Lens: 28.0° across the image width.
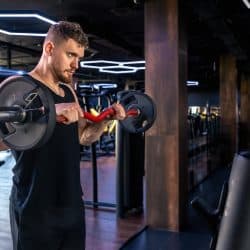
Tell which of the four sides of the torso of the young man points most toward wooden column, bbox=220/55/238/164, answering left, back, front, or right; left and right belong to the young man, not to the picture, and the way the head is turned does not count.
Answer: left

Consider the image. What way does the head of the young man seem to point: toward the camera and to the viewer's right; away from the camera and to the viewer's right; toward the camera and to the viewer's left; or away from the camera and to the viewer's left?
toward the camera and to the viewer's right

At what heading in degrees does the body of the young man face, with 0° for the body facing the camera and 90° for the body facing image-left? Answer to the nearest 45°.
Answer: approximately 315°

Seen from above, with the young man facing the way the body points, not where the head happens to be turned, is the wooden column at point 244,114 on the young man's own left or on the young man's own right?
on the young man's own left

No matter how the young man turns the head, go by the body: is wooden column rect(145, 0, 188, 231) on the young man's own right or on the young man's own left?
on the young man's own left
